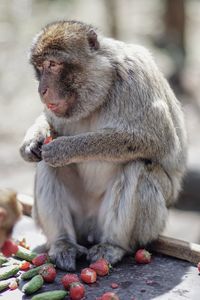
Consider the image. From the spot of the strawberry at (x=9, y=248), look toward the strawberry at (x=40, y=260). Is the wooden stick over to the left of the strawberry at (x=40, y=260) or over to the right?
left

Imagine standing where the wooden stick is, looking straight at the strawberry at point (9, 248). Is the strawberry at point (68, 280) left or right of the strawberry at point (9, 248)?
left

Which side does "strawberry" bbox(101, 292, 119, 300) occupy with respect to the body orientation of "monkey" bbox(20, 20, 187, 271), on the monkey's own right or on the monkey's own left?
on the monkey's own left

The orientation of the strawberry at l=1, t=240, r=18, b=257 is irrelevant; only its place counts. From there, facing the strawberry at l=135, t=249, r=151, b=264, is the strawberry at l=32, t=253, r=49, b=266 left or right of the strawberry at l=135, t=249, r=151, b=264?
right

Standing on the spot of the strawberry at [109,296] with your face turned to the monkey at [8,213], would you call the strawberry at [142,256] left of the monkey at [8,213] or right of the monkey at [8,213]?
right

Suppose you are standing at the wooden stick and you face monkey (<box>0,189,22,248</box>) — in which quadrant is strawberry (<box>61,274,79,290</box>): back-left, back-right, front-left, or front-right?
front-left

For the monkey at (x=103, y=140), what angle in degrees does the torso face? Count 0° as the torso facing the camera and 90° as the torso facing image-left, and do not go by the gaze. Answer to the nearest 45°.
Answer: approximately 45°
